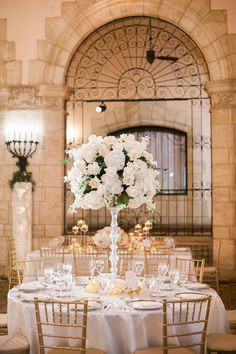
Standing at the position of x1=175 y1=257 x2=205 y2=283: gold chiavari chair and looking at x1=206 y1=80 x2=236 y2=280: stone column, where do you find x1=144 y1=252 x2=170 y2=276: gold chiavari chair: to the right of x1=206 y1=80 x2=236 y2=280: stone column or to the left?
left

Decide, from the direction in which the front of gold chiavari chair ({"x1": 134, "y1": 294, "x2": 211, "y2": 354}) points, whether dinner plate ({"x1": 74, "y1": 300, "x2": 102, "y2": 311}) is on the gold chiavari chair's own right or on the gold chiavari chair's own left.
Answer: on the gold chiavari chair's own left

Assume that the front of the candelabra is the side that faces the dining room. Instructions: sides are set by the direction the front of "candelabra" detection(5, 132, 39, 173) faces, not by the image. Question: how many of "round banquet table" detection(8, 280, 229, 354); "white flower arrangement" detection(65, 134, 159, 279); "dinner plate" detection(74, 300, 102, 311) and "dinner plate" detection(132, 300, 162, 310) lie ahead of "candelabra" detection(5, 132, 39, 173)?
4

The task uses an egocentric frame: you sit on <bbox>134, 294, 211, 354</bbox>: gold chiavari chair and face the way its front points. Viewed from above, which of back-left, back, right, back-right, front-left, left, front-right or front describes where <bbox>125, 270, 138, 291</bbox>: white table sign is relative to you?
front

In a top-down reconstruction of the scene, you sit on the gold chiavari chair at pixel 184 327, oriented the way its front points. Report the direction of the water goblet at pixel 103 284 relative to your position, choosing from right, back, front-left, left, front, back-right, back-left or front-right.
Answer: front

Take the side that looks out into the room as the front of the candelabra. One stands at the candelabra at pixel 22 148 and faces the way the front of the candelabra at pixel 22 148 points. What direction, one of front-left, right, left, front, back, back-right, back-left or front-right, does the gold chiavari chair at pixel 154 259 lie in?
front-left

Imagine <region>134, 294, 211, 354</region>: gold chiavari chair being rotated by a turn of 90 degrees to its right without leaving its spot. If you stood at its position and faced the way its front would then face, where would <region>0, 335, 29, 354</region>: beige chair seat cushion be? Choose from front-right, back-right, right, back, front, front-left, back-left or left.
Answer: back-left

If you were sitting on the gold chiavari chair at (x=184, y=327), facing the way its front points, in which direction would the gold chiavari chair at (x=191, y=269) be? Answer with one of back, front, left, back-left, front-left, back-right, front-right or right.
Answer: front-right

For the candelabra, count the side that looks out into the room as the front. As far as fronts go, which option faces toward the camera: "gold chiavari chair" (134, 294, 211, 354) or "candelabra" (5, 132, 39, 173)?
the candelabra

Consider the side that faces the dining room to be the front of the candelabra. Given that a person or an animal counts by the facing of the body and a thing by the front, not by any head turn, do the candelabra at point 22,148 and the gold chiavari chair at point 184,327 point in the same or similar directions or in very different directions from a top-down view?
very different directions

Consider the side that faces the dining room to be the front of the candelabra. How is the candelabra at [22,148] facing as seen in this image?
toward the camera

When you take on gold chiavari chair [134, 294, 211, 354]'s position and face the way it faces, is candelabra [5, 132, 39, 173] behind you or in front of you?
in front

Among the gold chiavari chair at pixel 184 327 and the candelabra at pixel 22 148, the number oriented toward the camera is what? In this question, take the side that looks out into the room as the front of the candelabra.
1

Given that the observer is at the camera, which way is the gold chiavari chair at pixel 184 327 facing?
facing away from the viewer and to the left of the viewer

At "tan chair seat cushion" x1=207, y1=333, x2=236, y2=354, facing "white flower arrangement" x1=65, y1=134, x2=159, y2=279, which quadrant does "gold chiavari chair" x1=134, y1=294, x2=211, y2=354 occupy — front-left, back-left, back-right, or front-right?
front-left

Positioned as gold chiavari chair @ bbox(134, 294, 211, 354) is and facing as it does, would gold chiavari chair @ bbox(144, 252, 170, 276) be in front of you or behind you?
in front
